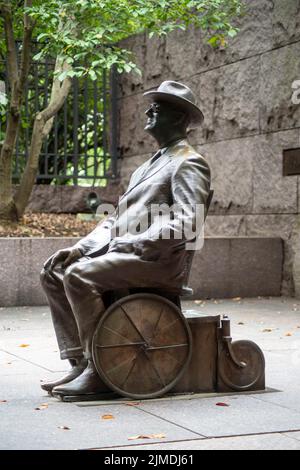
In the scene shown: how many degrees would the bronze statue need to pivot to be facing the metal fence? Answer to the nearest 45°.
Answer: approximately 90° to its right

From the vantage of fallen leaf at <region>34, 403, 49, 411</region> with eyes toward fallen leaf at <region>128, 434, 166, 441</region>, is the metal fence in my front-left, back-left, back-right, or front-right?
back-left

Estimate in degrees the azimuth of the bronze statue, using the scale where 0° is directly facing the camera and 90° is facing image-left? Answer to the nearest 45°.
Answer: approximately 90°
